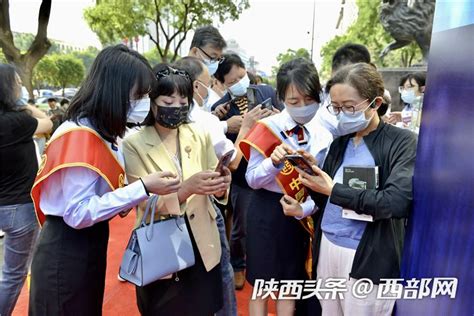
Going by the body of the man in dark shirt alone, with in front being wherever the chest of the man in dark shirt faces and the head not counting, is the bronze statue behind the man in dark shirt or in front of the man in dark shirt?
behind

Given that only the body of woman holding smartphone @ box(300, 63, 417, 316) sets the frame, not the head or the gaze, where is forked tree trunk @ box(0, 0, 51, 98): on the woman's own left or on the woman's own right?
on the woman's own right

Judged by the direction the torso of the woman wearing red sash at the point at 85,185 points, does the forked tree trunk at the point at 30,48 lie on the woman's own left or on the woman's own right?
on the woman's own left

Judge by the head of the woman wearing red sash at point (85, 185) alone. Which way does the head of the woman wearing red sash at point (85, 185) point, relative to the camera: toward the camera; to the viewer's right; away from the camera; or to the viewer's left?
to the viewer's right

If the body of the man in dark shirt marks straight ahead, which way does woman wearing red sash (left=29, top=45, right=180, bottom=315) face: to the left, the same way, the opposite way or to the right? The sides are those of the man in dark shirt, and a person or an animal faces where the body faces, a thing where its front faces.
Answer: to the left

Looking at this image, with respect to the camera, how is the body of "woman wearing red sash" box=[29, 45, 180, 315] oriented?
to the viewer's right
